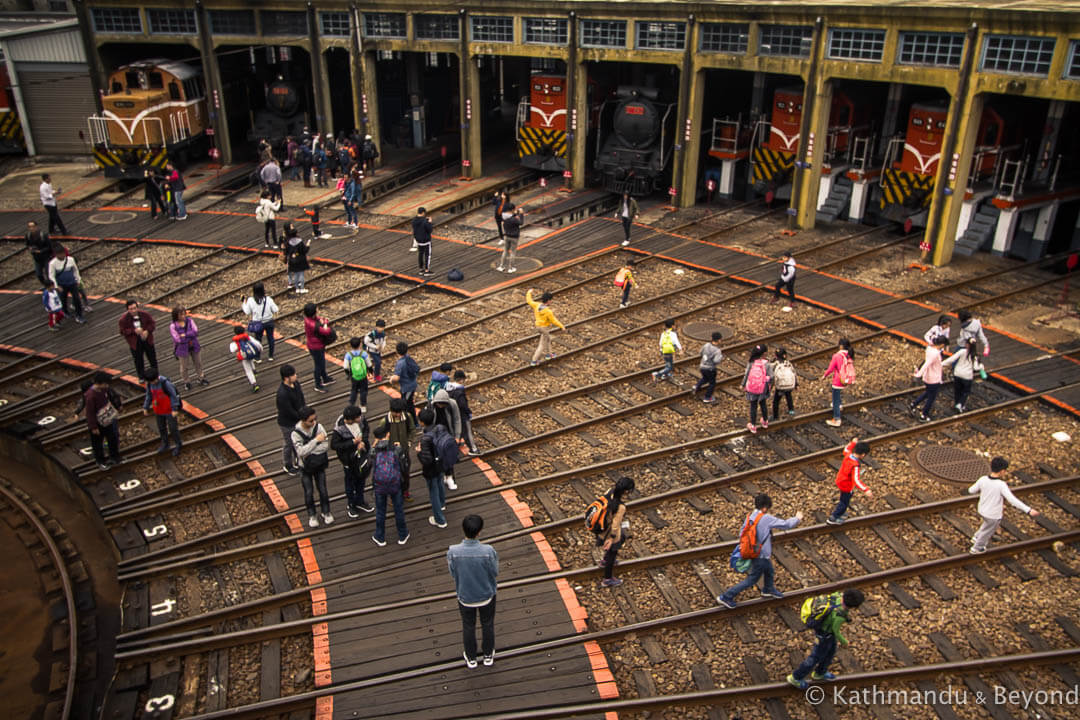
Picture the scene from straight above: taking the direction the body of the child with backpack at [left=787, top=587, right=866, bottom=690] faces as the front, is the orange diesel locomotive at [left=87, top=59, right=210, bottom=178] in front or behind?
behind

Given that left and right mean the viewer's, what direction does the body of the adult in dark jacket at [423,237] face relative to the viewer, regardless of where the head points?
facing away from the viewer

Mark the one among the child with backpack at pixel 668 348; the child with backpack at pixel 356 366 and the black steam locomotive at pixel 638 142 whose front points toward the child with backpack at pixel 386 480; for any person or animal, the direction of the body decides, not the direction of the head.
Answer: the black steam locomotive

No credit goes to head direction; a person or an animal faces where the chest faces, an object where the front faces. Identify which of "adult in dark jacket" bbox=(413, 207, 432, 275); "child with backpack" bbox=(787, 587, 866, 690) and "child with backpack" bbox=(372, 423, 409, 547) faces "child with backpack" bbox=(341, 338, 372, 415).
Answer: "child with backpack" bbox=(372, 423, 409, 547)

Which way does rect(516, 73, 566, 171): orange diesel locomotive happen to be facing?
toward the camera

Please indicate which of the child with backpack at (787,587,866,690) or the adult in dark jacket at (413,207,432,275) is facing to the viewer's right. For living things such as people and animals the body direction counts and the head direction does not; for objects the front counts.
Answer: the child with backpack

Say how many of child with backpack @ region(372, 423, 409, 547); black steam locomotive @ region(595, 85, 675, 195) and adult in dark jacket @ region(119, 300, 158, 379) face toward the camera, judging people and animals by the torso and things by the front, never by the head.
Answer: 2

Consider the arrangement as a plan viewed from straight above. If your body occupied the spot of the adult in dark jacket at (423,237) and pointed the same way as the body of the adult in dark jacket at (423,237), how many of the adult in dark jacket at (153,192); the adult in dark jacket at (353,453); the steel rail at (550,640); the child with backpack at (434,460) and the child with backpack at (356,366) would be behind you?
4

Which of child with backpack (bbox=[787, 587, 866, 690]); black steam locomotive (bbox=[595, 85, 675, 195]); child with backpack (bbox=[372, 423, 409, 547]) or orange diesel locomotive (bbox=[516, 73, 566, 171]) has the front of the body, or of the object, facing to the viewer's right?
child with backpack (bbox=[787, 587, 866, 690])

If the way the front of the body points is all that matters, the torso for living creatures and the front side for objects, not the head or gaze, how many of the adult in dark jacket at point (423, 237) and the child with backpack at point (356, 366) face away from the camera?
2

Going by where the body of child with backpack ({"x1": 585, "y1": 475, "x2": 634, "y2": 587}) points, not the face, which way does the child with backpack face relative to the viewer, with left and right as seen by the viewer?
facing to the right of the viewer

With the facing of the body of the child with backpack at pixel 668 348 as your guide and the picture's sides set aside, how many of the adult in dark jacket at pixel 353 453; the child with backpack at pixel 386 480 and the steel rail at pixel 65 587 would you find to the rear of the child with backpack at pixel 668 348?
3

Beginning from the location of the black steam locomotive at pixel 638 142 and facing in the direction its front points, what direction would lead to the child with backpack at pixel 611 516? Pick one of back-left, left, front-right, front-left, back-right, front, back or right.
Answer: front
